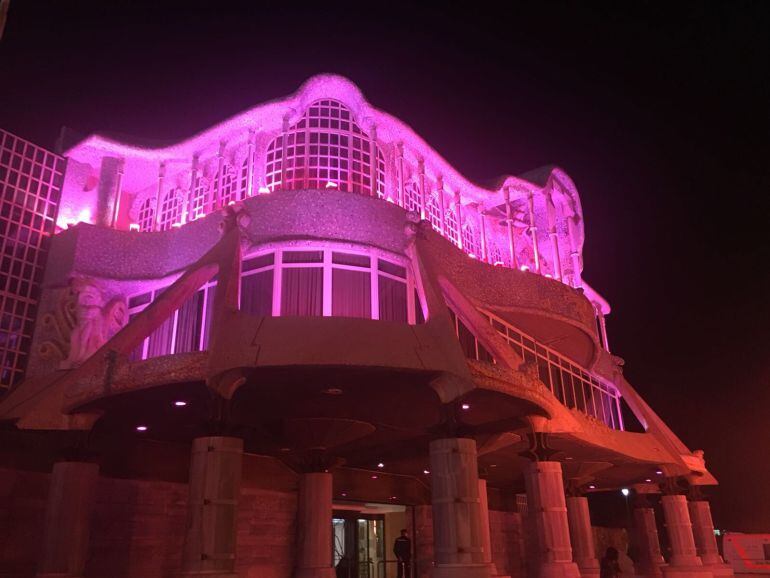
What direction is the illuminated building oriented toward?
toward the camera
